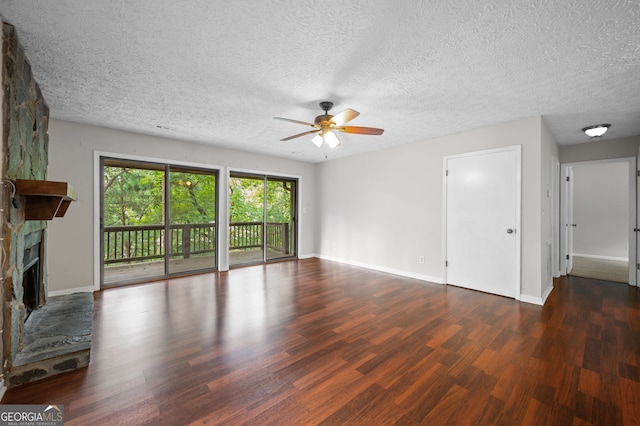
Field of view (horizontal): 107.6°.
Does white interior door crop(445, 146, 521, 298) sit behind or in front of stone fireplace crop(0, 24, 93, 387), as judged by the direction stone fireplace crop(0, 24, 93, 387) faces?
in front

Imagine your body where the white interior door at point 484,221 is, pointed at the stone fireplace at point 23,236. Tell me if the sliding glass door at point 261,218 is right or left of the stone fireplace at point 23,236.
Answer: right

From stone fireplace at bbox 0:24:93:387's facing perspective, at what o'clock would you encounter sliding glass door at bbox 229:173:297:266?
The sliding glass door is roughly at 11 o'clock from the stone fireplace.

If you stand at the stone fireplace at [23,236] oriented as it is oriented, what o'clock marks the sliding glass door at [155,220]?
The sliding glass door is roughly at 10 o'clock from the stone fireplace.

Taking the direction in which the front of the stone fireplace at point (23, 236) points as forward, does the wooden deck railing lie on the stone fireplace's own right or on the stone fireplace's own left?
on the stone fireplace's own left

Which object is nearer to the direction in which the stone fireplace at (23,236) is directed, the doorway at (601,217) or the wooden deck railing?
the doorway

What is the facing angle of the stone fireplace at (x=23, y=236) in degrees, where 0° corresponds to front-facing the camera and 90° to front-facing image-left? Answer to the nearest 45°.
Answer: approximately 270°
